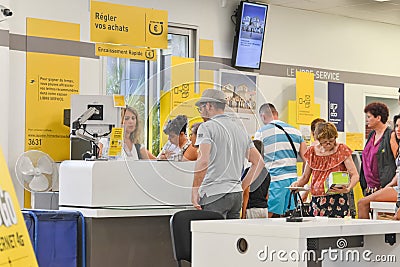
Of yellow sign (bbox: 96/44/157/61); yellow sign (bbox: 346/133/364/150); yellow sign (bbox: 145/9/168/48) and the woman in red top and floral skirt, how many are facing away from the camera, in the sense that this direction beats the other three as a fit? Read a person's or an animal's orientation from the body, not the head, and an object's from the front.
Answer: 0

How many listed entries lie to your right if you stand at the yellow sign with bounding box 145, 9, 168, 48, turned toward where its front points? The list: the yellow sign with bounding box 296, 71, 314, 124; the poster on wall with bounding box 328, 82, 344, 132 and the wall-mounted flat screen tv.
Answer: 0

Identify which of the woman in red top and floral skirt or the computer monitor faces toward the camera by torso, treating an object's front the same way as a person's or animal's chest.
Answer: the woman in red top and floral skirt

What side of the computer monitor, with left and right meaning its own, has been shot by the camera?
back

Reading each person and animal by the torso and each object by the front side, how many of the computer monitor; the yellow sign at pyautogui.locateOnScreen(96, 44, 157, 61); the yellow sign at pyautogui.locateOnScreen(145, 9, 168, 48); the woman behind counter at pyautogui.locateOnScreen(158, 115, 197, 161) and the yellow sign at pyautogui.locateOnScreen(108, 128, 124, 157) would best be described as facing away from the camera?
1

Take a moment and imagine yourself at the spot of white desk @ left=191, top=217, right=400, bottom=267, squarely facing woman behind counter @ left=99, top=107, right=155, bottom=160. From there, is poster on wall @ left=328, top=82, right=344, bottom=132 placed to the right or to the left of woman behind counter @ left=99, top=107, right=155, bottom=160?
right

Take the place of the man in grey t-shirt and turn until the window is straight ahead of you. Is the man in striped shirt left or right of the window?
right

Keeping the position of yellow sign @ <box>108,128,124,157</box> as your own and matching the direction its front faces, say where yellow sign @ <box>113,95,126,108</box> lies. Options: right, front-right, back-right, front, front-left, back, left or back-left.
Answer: back

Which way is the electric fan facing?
toward the camera

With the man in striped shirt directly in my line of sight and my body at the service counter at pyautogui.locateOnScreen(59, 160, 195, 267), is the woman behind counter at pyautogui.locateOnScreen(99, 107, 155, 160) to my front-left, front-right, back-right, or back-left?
front-left

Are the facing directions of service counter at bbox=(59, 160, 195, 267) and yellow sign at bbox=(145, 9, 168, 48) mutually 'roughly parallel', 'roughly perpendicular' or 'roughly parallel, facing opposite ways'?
roughly parallel

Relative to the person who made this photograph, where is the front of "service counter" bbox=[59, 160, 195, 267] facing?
facing the viewer

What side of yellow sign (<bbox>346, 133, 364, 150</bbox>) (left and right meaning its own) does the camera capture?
front

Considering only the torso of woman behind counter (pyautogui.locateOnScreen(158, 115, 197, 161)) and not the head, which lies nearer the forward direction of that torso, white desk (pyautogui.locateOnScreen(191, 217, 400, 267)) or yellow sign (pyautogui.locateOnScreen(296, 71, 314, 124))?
the white desk

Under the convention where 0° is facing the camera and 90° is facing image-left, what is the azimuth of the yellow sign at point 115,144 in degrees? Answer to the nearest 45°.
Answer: approximately 0°

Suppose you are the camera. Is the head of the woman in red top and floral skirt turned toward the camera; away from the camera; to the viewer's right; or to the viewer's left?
toward the camera
